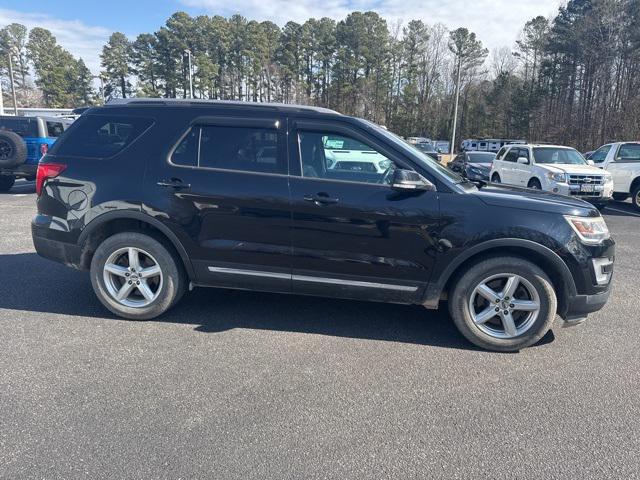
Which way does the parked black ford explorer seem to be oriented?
to the viewer's right

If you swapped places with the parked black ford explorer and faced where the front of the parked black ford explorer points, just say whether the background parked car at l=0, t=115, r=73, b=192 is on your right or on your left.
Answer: on your left

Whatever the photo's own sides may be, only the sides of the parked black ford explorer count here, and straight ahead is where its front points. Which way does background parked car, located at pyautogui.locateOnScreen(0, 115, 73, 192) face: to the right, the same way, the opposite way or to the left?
to the left

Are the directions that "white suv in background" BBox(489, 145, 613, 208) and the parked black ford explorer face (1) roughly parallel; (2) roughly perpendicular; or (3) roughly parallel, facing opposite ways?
roughly perpendicular

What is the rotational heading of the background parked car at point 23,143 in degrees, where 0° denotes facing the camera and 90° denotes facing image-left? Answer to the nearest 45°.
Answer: approximately 225°

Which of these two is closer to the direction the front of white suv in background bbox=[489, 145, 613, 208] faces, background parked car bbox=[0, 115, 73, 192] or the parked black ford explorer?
the parked black ford explorer

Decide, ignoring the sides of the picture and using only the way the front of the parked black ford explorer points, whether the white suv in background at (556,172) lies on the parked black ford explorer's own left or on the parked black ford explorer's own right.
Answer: on the parked black ford explorer's own left

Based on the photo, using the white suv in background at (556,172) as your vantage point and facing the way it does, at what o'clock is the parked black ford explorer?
The parked black ford explorer is roughly at 2 o'clock from the white suv in background.
